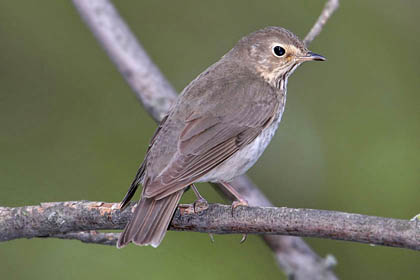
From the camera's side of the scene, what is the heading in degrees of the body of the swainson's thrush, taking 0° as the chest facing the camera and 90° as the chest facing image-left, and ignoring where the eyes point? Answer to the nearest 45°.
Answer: approximately 225°
